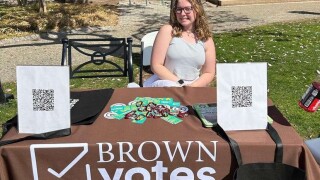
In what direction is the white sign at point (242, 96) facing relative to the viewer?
toward the camera

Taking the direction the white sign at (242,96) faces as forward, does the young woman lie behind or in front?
behind

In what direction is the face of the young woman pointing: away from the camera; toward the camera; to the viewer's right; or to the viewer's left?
toward the camera

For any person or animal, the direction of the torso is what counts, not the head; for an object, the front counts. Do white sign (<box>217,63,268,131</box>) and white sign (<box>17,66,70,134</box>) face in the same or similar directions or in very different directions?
same or similar directions

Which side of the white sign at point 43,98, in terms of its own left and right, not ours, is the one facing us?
front

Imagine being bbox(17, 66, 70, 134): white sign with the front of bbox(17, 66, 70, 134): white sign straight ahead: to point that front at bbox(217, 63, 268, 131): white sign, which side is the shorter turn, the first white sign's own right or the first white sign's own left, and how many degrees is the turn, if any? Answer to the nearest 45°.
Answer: approximately 90° to the first white sign's own left

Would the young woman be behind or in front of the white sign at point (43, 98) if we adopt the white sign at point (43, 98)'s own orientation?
behind

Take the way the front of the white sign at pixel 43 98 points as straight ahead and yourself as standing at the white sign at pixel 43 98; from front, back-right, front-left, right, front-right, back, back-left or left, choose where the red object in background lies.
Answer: left

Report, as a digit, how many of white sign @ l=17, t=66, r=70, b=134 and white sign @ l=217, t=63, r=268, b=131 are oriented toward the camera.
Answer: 2
